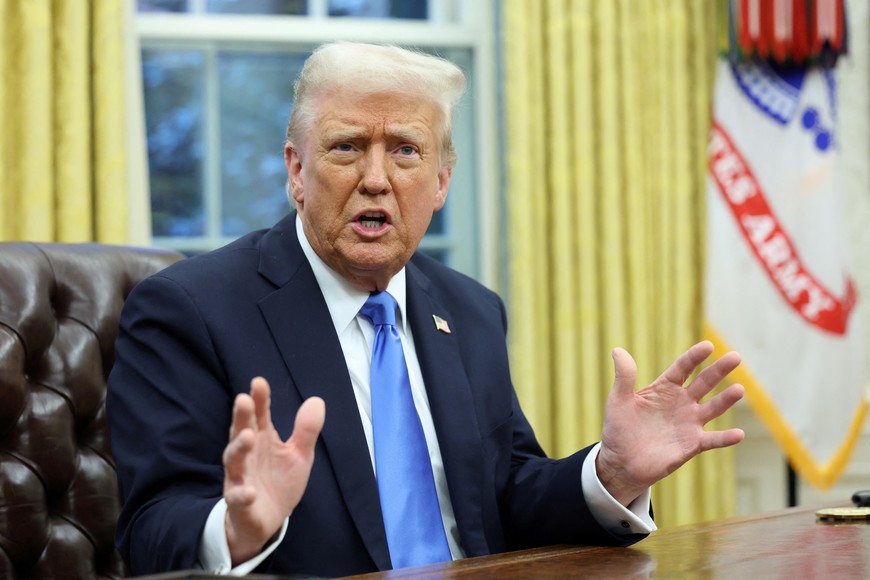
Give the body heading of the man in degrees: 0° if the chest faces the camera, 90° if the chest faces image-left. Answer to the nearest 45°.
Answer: approximately 315°

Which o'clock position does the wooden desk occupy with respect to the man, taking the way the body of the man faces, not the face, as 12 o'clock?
The wooden desk is roughly at 12 o'clock from the man.

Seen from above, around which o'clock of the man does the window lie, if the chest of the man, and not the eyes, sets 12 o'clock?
The window is roughly at 7 o'clock from the man.

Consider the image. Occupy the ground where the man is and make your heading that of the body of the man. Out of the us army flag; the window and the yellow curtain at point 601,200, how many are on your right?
0

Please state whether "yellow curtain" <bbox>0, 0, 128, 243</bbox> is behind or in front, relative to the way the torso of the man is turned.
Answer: behind

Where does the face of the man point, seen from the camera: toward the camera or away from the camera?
toward the camera

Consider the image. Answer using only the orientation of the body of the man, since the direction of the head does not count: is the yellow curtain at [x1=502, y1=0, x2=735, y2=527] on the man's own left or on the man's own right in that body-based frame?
on the man's own left

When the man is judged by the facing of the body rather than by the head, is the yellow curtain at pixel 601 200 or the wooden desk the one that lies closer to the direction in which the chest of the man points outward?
the wooden desk

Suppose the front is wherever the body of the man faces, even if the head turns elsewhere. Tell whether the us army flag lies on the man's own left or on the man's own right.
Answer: on the man's own left
